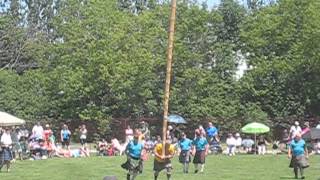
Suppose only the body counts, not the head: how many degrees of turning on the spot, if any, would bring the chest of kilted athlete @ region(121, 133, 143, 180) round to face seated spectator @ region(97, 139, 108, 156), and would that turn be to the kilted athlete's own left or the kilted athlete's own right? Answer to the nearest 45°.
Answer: approximately 135° to the kilted athlete's own left

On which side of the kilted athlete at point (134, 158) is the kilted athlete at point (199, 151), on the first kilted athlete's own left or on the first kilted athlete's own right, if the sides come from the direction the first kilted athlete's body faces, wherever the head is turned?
on the first kilted athlete's own left

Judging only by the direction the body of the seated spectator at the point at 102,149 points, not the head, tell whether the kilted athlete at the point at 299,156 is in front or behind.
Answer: in front

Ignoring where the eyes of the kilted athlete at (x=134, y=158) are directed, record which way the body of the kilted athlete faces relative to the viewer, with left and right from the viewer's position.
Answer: facing the viewer and to the right of the viewer

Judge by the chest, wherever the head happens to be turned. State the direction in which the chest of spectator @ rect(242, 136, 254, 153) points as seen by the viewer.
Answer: toward the camera

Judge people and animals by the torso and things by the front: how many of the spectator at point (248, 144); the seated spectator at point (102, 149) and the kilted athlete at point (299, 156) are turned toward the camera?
3

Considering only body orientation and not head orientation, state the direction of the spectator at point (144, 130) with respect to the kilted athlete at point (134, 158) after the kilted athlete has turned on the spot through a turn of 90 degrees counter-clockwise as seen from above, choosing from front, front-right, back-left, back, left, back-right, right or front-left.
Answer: front-left

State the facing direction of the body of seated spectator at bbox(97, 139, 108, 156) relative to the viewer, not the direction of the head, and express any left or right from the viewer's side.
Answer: facing the viewer

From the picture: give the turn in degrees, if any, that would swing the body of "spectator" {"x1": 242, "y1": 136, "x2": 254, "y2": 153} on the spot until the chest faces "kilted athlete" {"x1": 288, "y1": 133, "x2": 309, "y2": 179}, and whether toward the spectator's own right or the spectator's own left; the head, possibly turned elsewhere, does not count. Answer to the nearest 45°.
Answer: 0° — they already face them
